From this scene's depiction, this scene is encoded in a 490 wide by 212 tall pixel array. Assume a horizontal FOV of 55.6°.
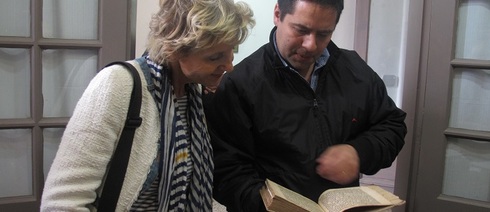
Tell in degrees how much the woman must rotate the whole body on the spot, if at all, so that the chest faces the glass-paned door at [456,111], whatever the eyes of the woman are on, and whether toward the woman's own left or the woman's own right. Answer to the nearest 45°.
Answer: approximately 90° to the woman's own left

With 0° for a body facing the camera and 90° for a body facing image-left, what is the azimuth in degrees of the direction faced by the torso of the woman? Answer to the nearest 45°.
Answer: approximately 315°

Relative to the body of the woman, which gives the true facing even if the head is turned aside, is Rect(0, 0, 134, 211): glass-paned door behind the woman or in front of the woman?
behind

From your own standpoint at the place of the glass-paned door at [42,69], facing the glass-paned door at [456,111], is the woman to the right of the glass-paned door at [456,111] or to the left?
right
